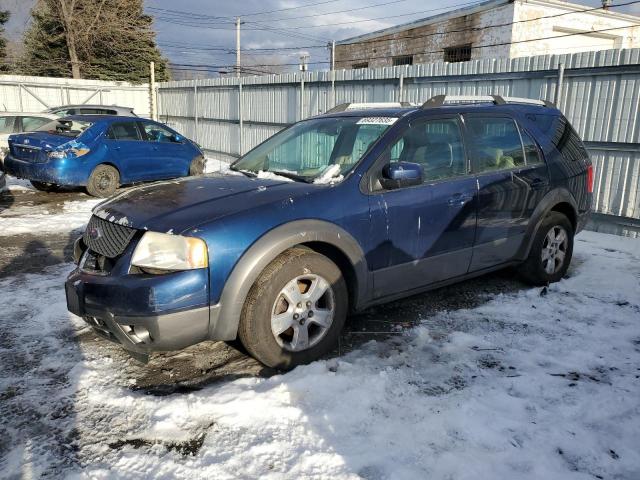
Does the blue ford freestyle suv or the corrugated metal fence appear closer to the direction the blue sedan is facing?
the corrugated metal fence

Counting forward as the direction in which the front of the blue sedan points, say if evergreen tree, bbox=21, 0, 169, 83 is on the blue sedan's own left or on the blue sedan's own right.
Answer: on the blue sedan's own left

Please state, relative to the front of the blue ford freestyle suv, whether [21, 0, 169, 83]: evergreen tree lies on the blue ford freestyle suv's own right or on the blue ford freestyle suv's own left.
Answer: on the blue ford freestyle suv's own right

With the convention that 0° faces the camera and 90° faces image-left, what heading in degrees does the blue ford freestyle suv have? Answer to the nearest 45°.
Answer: approximately 45°

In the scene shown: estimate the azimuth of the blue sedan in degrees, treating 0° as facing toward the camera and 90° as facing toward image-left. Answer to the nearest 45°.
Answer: approximately 225°

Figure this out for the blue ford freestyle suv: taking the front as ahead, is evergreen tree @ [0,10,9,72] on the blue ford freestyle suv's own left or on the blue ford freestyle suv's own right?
on the blue ford freestyle suv's own right

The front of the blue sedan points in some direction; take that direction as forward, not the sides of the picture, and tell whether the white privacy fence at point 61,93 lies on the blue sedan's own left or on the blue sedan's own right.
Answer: on the blue sedan's own left

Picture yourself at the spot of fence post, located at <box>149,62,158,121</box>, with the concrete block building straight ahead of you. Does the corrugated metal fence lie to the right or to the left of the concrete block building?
right

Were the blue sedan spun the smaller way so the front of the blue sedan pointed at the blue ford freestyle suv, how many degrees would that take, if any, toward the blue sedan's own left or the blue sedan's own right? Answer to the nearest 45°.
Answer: approximately 135° to the blue sedan's own right

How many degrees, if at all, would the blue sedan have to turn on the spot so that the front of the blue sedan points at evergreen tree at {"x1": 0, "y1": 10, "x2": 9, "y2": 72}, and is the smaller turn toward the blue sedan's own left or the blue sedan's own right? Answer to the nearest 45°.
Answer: approximately 45° to the blue sedan's own left

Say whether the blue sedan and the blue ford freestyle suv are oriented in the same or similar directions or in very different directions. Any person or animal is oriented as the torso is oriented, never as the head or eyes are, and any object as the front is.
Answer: very different directions
